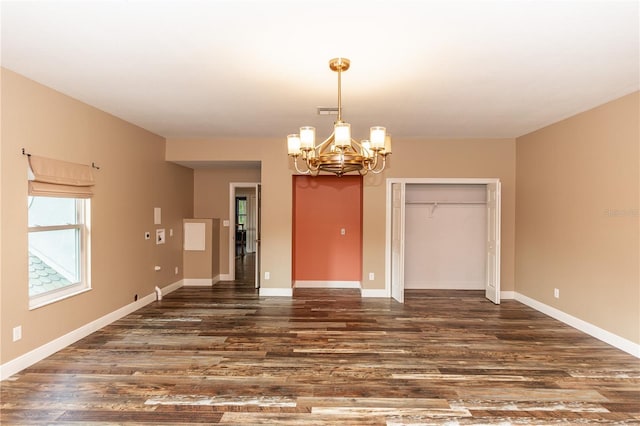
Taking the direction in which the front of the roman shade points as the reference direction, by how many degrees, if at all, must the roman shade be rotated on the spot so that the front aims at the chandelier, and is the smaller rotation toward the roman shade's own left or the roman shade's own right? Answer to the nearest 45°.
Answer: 0° — it already faces it

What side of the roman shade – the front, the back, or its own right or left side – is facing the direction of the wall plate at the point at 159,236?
left

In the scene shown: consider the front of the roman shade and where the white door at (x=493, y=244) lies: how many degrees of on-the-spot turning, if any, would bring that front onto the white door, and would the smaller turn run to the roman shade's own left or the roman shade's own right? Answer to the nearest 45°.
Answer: approximately 45° to the roman shade's own left

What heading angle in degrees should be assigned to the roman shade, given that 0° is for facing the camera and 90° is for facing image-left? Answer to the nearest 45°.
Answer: approximately 315°
